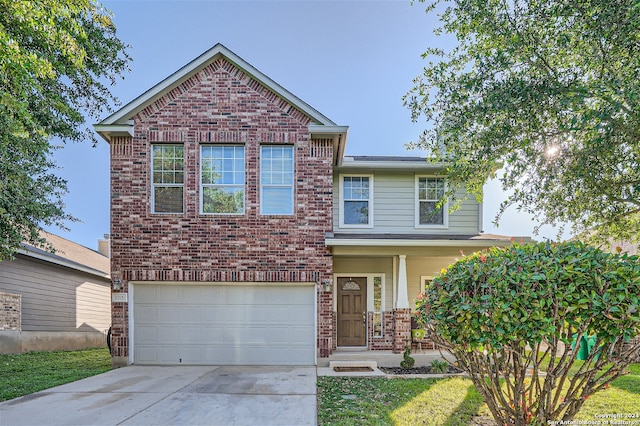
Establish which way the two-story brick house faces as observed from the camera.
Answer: facing the viewer

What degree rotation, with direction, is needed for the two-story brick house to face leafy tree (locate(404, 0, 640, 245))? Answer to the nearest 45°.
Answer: approximately 45° to its left

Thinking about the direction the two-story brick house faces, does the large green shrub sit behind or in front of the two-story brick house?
in front
